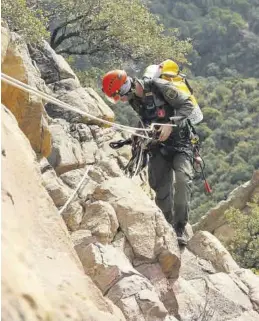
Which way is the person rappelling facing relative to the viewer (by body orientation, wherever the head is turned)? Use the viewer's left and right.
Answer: facing the viewer and to the left of the viewer
